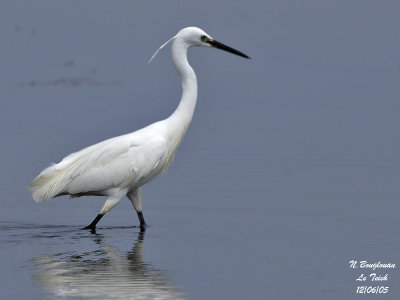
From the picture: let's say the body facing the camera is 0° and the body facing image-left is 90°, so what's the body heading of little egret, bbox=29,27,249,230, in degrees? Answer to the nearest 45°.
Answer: approximately 270°
